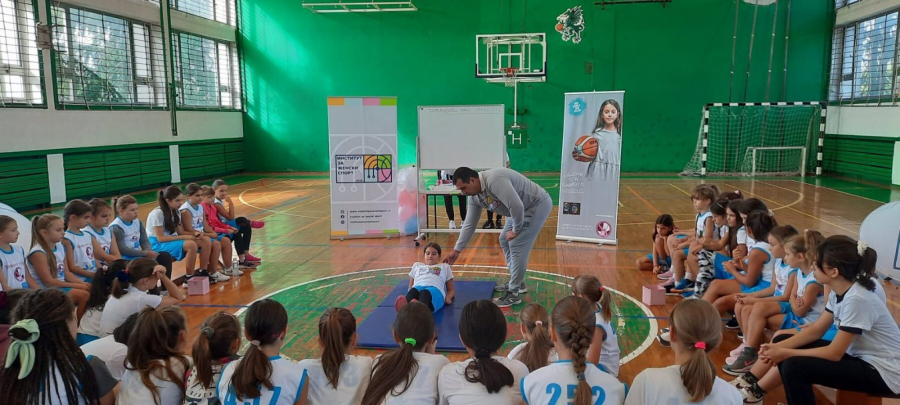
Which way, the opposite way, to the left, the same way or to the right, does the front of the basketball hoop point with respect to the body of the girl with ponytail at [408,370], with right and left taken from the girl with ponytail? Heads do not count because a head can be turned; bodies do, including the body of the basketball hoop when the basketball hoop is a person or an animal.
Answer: the opposite way

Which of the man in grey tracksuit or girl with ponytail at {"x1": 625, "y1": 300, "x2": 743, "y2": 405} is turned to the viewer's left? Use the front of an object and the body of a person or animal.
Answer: the man in grey tracksuit

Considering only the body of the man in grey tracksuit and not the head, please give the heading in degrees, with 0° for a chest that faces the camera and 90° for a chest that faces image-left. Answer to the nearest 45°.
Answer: approximately 90°

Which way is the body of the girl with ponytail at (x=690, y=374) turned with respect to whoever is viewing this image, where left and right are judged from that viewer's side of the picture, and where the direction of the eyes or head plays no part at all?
facing away from the viewer

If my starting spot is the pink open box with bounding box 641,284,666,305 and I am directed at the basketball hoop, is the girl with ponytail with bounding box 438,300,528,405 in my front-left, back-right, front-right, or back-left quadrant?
back-left

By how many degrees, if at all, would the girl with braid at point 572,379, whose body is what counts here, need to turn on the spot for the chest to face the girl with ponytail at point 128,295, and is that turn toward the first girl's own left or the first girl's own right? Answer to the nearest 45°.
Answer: approximately 90° to the first girl's own left

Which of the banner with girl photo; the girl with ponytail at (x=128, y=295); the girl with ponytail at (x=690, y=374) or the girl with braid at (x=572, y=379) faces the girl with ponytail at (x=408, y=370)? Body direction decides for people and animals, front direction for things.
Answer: the banner with girl photo

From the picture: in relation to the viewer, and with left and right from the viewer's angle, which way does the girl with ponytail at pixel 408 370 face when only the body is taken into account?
facing away from the viewer

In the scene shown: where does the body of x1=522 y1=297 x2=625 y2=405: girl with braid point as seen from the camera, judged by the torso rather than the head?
away from the camera

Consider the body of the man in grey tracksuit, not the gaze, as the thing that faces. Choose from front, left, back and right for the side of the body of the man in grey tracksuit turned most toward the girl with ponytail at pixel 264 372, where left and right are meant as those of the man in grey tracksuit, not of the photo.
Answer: left

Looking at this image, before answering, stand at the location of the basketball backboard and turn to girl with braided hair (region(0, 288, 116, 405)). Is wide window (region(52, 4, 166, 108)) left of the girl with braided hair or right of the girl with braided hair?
right

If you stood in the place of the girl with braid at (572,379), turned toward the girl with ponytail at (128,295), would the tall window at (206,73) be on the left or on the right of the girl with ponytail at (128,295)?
right

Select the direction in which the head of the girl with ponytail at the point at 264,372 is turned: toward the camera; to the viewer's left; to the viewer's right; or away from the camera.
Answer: away from the camera

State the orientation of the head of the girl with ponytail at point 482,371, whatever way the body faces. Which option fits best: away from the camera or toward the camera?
away from the camera
